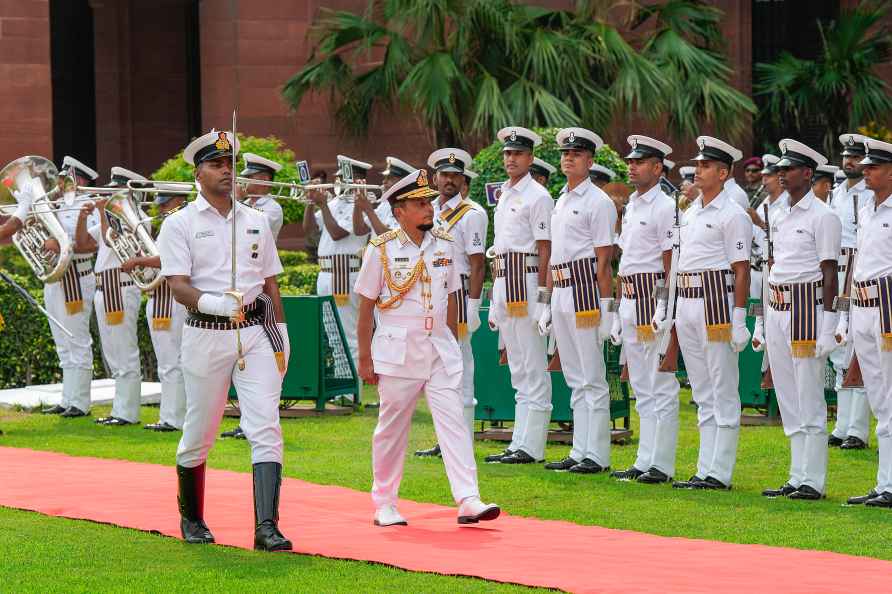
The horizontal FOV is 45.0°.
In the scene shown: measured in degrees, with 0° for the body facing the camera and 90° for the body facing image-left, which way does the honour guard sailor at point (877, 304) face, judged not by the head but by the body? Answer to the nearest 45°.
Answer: approximately 45°

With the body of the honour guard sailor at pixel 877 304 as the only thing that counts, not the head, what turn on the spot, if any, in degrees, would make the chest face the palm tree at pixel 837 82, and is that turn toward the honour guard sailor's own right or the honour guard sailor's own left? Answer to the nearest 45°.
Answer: approximately 135° to the honour guard sailor's own right

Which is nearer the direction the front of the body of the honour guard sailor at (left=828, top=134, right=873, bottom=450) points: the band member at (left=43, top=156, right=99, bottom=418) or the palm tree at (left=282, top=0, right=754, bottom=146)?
the band member

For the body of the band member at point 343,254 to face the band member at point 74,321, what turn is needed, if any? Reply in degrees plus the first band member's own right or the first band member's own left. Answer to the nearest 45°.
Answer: approximately 45° to the first band member's own right

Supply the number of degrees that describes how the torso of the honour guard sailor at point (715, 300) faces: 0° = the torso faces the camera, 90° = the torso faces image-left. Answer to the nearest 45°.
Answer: approximately 45°

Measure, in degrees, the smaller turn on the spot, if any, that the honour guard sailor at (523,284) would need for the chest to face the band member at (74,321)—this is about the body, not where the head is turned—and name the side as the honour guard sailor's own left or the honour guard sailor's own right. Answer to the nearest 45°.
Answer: approximately 90° to the honour guard sailor's own right

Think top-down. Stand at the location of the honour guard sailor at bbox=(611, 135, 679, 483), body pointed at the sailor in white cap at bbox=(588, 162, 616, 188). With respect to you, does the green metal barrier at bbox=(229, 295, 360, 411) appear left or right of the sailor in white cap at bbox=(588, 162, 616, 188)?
left

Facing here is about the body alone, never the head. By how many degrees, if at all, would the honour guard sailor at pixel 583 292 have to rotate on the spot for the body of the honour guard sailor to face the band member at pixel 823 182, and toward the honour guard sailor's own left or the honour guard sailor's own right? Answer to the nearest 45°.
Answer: approximately 180°
